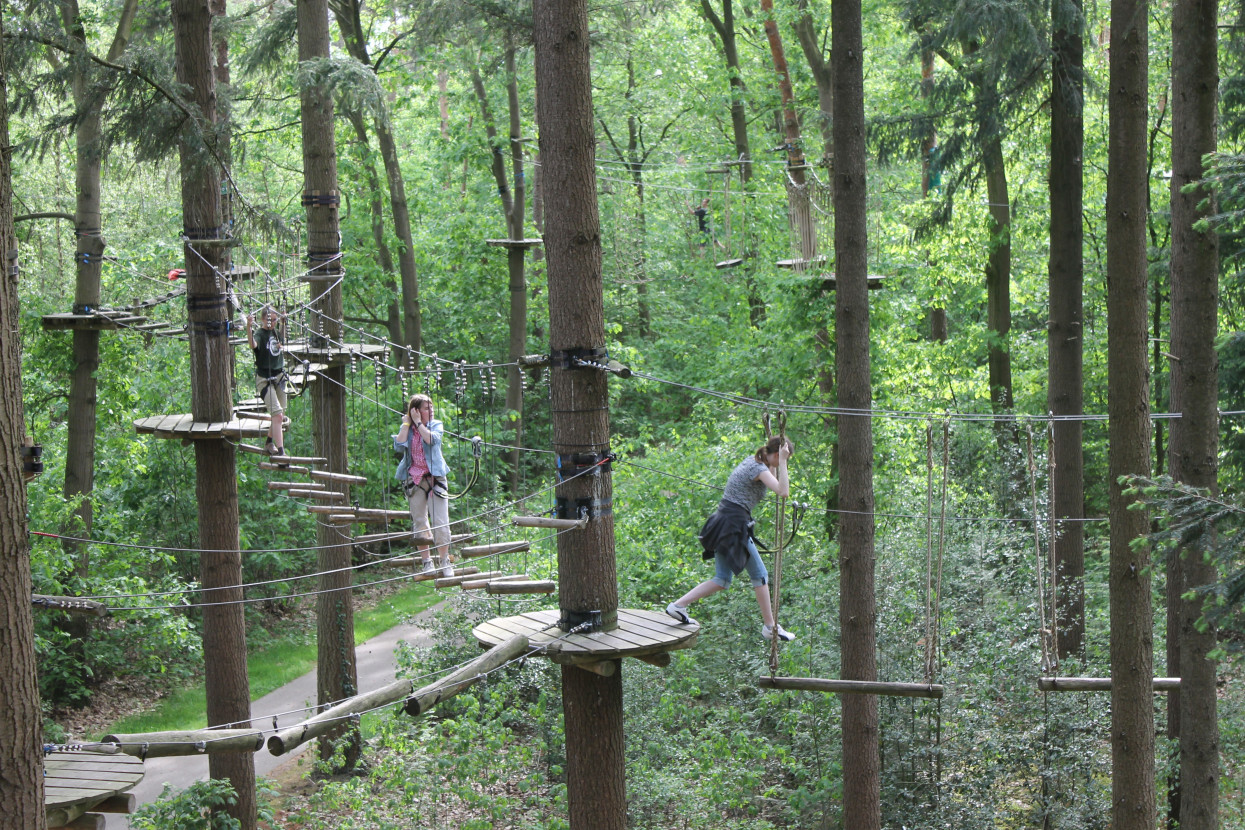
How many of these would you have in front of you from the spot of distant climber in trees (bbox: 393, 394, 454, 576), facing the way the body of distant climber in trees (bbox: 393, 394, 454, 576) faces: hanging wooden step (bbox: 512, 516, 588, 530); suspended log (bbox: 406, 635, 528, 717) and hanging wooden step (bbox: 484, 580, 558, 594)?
3

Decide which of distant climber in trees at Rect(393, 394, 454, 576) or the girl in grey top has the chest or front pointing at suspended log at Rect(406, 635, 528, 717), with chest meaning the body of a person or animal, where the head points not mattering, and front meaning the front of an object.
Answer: the distant climber in trees

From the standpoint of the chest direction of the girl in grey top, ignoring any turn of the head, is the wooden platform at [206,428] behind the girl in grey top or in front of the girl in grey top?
behind

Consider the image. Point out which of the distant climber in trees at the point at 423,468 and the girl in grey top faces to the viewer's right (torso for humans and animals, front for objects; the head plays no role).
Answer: the girl in grey top

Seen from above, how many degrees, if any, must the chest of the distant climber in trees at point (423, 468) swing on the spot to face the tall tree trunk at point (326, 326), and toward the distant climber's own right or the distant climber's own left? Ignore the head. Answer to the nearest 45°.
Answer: approximately 180°

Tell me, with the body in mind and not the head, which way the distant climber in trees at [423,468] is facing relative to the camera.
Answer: toward the camera

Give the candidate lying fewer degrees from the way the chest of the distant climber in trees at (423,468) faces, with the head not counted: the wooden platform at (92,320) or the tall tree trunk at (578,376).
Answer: the tall tree trunk

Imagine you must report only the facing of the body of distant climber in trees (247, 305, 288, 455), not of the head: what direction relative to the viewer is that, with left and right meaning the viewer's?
facing the viewer and to the right of the viewer

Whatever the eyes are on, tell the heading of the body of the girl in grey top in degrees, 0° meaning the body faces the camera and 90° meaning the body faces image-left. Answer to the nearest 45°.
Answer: approximately 270°

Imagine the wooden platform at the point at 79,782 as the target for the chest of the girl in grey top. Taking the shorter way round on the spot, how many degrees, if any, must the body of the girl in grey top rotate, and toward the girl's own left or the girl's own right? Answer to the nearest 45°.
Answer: approximately 135° to the girl's own right

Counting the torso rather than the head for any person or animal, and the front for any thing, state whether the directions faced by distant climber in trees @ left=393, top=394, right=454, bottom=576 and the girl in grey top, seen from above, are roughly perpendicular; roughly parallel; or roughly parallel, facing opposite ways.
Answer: roughly perpendicular

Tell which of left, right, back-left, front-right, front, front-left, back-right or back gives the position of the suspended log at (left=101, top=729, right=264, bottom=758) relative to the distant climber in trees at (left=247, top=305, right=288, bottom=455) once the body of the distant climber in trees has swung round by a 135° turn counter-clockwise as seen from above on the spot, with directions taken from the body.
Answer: back

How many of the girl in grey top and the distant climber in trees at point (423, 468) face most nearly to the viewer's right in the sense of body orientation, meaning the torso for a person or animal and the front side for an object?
1

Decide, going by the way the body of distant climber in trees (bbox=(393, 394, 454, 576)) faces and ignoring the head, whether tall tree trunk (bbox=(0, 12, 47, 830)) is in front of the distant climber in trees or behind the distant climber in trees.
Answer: in front
